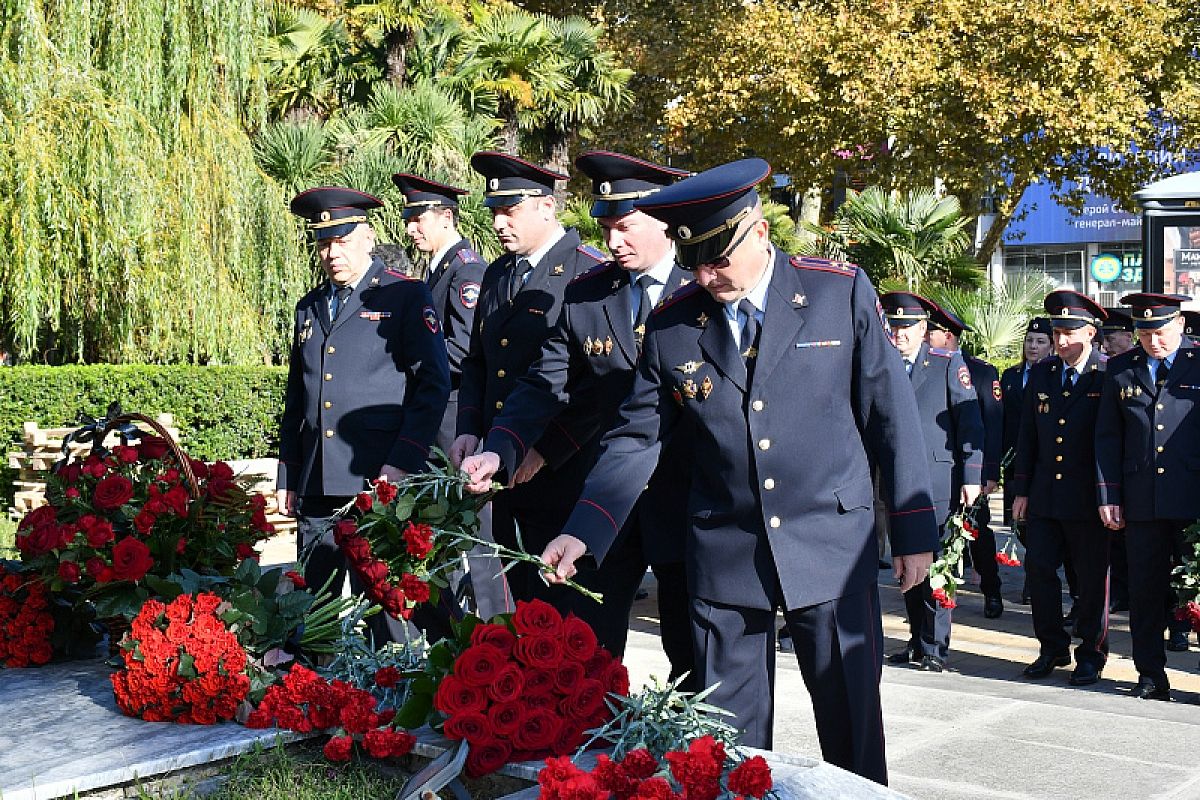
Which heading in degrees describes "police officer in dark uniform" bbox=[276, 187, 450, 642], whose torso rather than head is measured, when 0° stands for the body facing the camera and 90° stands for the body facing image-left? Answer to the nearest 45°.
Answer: approximately 45°

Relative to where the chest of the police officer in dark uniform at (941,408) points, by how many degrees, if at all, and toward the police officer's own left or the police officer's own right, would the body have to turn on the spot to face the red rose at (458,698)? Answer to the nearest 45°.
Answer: approximately 45° to the police officer's own left

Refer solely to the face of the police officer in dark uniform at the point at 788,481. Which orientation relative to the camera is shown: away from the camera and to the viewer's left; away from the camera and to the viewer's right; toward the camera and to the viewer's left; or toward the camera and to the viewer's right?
toward the camera and to the viewer's left

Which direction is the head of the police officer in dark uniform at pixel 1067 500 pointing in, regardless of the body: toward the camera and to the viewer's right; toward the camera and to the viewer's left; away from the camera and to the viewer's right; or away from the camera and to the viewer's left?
toward the camera and to the viewer's left

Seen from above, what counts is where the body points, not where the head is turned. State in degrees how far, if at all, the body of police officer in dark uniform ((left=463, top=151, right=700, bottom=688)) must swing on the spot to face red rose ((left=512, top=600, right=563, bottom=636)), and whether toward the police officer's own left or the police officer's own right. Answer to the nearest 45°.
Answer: approximately 45° to the police officer's own left

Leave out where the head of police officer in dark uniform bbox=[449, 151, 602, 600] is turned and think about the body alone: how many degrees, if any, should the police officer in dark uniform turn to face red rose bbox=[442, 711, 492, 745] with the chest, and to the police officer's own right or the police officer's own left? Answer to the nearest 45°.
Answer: approximately 45° to the police officer's own left

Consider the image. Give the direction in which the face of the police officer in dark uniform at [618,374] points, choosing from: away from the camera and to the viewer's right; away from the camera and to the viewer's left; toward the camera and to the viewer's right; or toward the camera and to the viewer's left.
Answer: toward the camera and to the viewer's left

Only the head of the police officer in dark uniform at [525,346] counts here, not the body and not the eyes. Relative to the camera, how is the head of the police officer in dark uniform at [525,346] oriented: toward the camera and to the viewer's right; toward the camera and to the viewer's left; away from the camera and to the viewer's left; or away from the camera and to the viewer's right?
toward the camera and to the viewer's left

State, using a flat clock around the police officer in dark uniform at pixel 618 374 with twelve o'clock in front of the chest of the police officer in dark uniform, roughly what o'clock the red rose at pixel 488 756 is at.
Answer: The red rose is roughly at 11 o'clock from the police officer in dark uniform.

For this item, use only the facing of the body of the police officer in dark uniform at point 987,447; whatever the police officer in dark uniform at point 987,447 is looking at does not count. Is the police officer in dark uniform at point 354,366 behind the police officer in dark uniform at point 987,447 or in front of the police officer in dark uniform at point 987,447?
in front

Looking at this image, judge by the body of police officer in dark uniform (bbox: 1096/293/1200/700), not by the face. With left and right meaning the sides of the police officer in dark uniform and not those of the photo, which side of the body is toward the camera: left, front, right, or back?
front

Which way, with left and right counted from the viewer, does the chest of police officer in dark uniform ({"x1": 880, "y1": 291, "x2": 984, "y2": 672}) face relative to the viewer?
facing the viewer and to the left of the viewer

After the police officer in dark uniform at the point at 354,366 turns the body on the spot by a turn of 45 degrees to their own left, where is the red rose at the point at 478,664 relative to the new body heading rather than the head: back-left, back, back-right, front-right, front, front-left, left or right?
front

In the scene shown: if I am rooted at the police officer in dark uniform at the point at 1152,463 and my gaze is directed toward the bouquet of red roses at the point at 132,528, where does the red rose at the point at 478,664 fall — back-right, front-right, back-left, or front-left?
front-left

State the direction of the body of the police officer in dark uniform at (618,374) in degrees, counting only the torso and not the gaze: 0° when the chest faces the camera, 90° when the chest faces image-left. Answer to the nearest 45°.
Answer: approximately 45°

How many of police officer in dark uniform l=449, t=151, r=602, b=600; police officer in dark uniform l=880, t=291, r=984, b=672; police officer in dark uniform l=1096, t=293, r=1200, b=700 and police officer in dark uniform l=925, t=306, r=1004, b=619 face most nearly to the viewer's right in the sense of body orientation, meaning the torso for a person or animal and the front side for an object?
0

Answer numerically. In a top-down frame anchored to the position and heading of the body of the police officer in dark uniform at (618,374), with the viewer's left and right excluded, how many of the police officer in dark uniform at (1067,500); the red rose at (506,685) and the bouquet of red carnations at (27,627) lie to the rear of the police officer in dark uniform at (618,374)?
1
